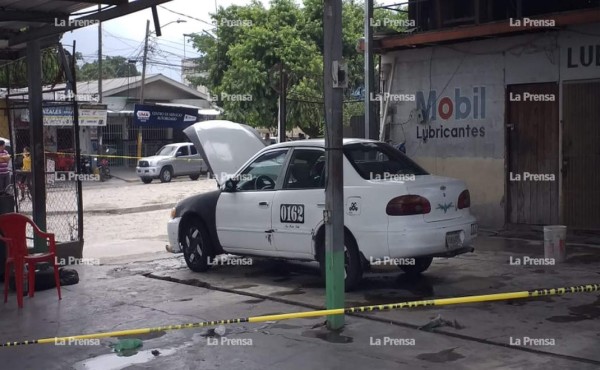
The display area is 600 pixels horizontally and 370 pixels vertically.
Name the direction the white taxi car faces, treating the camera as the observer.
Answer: facing away from the viewer and to the left of the viewer

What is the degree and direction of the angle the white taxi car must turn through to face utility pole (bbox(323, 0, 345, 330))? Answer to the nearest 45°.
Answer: approximately 135° to its left

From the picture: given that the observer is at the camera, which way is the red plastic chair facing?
facing away from the viewer and to the right of the viewer

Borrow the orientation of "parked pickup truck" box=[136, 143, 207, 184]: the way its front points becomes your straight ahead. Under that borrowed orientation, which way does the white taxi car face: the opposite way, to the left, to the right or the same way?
to the right

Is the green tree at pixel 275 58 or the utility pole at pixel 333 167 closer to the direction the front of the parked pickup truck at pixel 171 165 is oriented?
the utility pole
